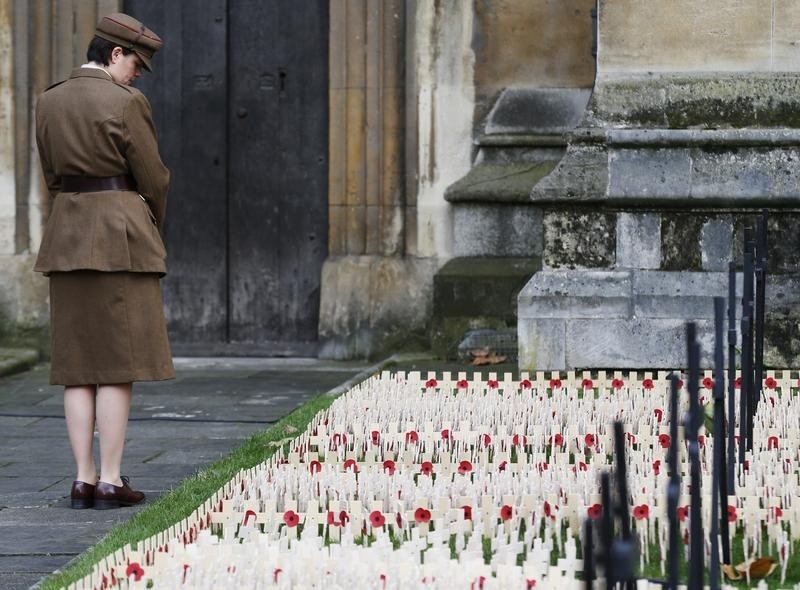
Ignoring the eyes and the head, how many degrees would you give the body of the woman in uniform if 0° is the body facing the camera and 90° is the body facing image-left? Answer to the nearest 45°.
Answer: approximately 225°

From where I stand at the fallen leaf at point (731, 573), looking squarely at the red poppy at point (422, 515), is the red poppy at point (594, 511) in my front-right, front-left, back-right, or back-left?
front-right

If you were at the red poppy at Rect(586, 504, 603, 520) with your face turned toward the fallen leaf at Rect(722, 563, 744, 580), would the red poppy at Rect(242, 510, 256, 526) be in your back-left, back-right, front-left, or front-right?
back-right

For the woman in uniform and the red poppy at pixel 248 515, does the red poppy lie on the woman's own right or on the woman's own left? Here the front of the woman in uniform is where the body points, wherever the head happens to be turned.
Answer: on the woman's own right

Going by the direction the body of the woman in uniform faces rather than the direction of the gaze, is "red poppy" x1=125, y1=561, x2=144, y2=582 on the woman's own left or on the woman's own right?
on the woman's own right

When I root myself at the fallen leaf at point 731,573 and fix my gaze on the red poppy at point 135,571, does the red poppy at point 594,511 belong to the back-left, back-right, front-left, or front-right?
front-right

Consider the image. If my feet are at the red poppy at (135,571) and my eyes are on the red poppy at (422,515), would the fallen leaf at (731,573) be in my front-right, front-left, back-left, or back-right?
front-right

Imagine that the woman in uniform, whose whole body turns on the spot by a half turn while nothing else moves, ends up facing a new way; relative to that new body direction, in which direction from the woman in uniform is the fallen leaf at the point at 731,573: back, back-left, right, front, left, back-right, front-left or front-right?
left

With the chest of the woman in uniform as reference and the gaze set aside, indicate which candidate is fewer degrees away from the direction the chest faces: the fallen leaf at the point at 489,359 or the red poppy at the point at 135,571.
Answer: the fallen leaf

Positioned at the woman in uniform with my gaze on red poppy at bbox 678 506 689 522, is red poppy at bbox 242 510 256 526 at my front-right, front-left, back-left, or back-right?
front-right

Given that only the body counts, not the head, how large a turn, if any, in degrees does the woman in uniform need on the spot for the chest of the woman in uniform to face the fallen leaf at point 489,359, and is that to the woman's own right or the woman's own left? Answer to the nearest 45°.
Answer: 0° — they already face it

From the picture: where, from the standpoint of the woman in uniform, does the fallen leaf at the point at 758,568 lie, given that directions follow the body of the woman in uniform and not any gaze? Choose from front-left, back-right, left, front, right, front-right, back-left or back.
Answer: right
